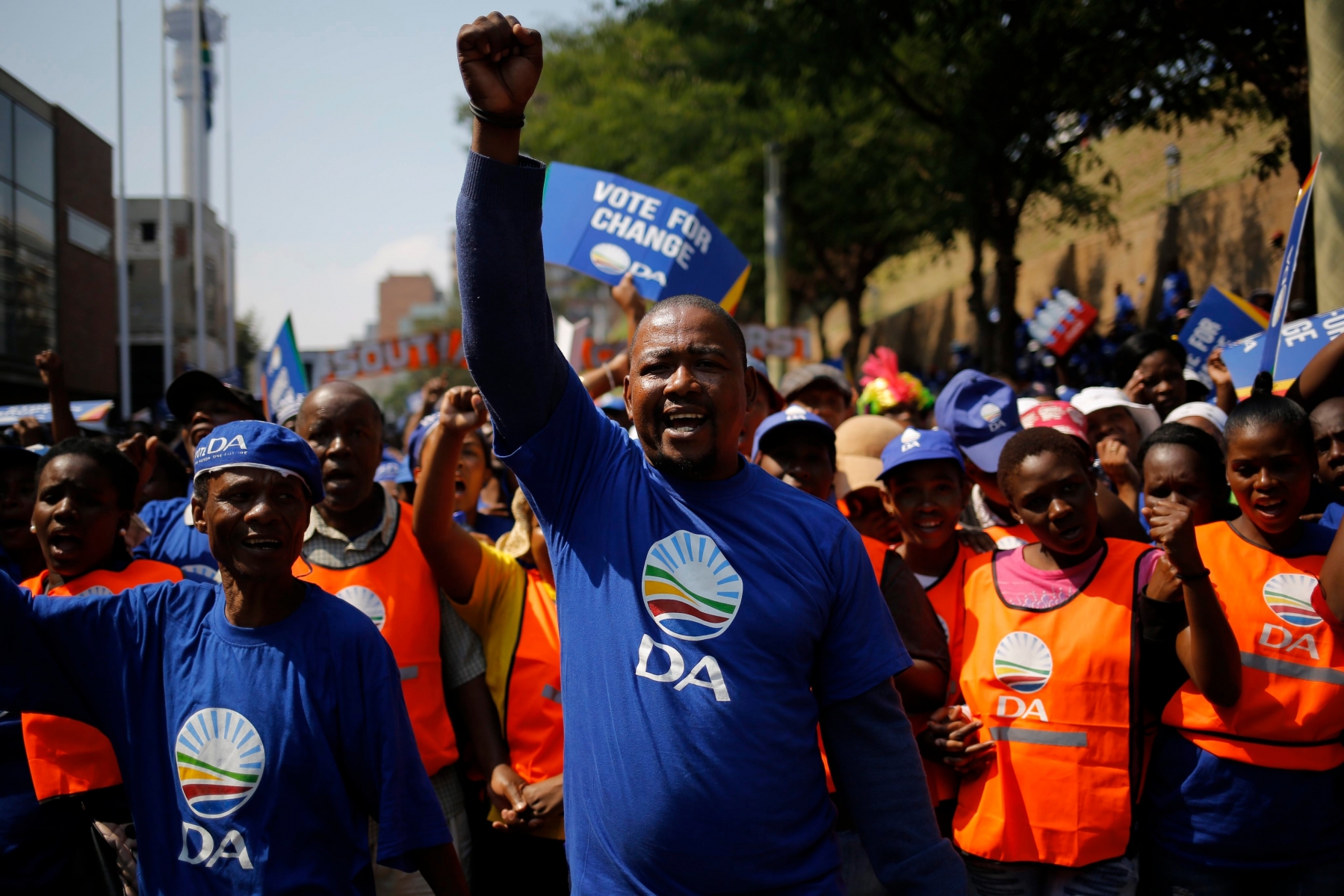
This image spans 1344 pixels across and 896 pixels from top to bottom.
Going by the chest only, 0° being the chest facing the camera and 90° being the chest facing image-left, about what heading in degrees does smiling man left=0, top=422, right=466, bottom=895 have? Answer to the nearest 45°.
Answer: approximately 0°

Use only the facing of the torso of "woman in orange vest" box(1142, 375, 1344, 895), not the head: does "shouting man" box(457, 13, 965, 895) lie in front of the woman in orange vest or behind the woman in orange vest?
in front

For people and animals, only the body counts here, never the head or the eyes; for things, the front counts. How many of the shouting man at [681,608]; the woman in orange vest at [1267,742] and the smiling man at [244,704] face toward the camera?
3

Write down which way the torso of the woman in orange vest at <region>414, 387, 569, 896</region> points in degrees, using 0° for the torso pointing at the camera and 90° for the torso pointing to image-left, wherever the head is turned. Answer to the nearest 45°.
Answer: approximately 315°

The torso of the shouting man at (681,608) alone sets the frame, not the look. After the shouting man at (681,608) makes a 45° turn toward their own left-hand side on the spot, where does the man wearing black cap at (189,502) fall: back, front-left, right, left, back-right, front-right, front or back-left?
back

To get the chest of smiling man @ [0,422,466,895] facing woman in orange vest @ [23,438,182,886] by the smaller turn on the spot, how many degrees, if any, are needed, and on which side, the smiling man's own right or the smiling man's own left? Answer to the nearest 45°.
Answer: approximately 135° to the smiling man's own right

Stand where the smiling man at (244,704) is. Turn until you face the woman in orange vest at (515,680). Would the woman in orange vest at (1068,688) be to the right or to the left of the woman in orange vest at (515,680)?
right

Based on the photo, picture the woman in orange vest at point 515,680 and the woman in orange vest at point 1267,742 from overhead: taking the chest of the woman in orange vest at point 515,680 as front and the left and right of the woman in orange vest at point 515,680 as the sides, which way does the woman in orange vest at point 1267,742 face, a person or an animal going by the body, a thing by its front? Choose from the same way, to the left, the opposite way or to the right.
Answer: to the right

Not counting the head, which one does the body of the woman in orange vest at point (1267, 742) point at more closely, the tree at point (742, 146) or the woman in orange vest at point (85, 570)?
the woman in orange vest

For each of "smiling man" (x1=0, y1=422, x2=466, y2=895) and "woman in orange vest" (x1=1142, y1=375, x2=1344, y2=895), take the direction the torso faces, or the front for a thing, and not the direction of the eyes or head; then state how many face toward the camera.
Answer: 2

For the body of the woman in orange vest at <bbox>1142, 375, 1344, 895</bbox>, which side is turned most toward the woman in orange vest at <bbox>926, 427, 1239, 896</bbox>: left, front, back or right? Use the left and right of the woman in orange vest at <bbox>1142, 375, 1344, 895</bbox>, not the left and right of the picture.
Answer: right

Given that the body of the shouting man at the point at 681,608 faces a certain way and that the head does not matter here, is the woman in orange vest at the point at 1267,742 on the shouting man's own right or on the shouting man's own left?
on the shouting man's own left

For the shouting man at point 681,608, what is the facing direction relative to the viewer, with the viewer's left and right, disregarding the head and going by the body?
facing the viewer
